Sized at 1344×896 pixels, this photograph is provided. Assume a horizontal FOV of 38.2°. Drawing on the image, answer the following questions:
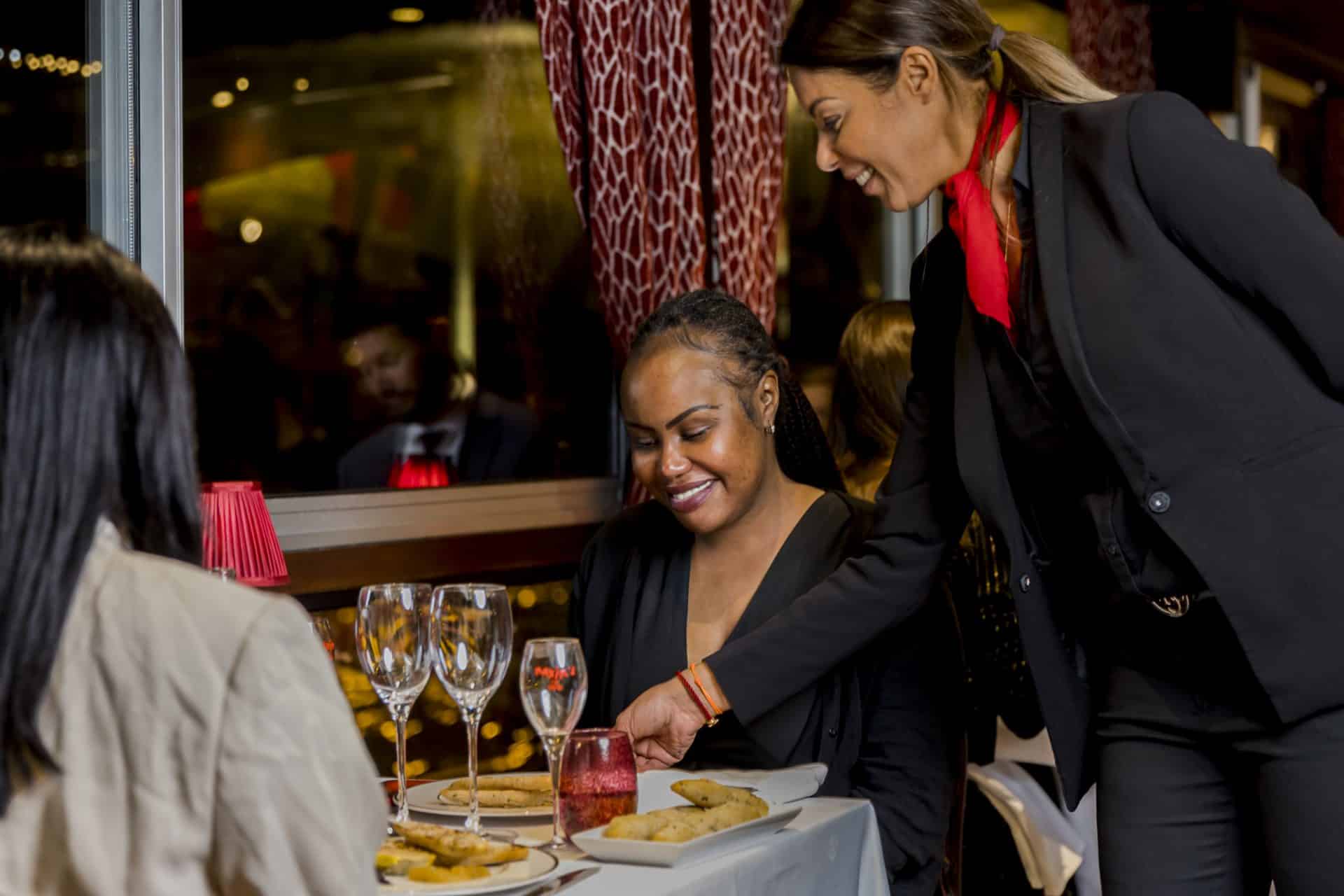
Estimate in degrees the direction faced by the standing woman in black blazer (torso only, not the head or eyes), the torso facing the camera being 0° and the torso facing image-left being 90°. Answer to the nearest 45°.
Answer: approximately 45°

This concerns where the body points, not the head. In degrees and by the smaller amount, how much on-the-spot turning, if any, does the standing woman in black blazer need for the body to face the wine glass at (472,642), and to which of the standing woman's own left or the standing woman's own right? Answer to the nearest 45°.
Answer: approximately 45° to the standing woman's own right

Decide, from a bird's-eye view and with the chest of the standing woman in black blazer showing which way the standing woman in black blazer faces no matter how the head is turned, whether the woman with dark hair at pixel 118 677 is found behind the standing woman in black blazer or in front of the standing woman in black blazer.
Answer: in front

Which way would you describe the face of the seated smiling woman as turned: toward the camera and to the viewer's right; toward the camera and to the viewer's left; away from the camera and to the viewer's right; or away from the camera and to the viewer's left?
toward the camera and to the viewer's left

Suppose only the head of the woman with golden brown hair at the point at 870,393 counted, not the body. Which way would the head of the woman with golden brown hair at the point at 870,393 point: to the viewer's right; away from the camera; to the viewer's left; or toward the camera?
away from the camera

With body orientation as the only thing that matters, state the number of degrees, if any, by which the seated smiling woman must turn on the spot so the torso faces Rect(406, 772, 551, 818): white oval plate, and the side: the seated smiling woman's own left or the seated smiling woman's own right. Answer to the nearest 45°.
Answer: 0° — they already face it

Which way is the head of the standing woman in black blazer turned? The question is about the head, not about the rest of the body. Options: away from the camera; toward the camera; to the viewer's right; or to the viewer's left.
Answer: to the viewer's left

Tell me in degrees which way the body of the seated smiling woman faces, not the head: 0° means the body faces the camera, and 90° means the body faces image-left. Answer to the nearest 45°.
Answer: approximately 45°

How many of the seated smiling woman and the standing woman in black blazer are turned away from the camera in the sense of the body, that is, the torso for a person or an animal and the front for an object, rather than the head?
0

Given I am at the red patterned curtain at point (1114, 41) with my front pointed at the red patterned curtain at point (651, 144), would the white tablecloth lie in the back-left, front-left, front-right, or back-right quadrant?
front-left
